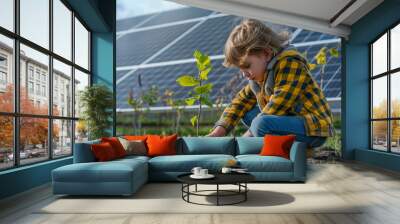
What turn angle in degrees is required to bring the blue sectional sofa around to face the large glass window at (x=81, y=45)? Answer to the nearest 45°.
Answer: approximately 135° to its right

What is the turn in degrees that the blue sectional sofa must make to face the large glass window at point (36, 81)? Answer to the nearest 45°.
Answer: approximately 90° to its right

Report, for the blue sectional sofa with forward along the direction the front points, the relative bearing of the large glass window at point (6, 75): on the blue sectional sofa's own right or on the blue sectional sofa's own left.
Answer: on the blue sectional sofa's own right

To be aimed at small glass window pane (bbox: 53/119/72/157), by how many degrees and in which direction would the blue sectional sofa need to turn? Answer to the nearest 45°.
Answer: approximately 135° to its right

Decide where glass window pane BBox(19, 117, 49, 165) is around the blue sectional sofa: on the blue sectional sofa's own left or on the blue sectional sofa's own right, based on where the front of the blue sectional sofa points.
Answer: on the blue sectional sofa's own right

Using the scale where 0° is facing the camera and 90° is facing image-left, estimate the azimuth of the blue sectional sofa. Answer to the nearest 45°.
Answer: approximately 0°

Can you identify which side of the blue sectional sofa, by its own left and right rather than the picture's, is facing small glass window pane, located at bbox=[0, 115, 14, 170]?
right

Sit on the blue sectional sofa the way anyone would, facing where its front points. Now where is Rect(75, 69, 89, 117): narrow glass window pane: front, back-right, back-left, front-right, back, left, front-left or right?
back-right
